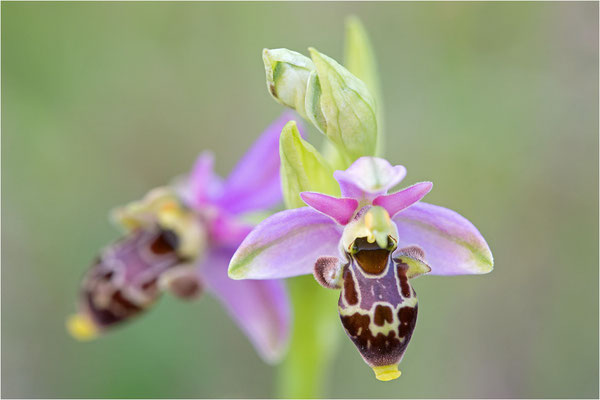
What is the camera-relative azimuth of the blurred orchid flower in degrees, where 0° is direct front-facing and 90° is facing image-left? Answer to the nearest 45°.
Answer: approximately 45°

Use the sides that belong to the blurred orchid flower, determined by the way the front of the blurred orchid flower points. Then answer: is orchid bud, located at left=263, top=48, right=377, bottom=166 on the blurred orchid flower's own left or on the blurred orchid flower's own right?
on the blurred orchid flower's own left

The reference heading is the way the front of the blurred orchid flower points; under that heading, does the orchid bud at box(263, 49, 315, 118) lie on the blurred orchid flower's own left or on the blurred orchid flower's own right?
on the blurred orchid flower's own left
